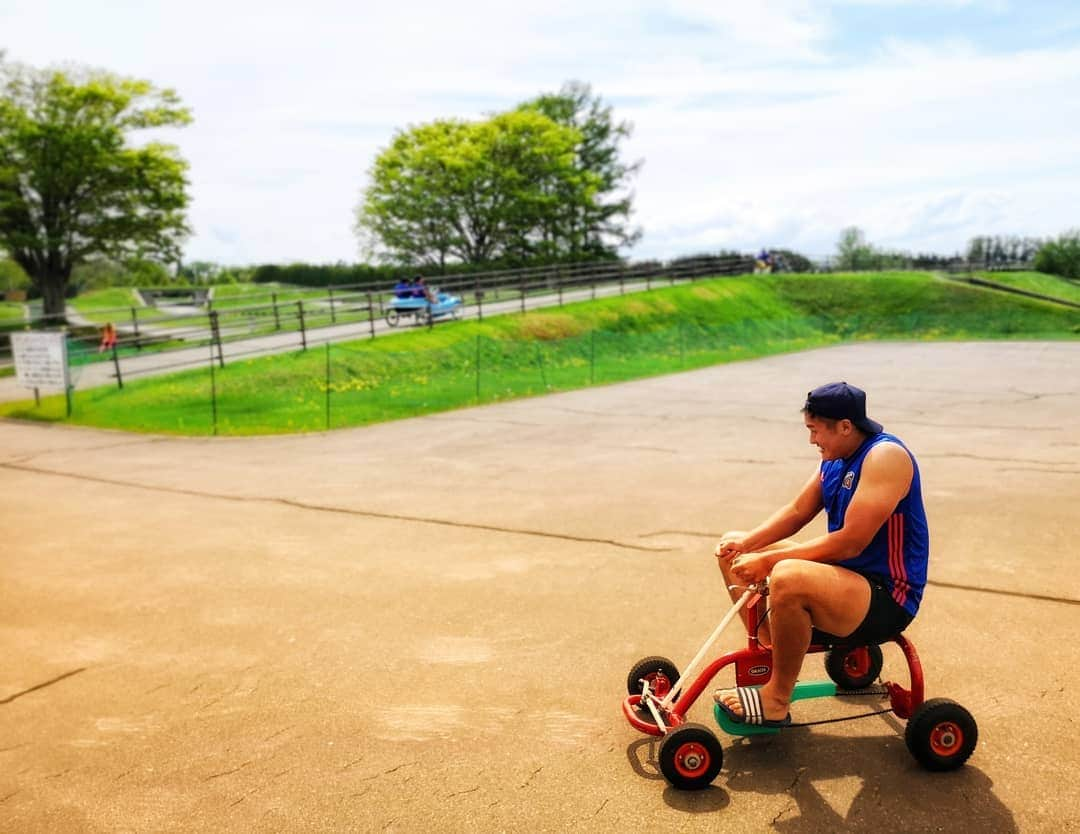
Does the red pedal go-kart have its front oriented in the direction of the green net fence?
no

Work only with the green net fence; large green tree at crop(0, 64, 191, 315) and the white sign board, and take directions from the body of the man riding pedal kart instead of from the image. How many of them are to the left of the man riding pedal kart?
0

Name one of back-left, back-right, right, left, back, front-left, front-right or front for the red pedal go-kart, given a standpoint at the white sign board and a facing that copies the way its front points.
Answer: front

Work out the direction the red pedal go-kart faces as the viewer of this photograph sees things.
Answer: facing the viewer and to the left of the viewer

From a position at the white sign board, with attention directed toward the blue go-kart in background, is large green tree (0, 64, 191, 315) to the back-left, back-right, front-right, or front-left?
front-left

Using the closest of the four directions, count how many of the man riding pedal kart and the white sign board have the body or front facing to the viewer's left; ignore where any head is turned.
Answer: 1

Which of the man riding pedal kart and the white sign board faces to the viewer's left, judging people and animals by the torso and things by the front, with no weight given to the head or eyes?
the man riding pedal kart

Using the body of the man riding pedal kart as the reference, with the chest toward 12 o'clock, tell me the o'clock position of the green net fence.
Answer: The green net fence is roughly at 2 o'clock from the man riding pedal kart.

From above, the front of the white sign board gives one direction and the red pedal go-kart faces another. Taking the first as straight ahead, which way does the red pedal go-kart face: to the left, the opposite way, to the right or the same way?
to the right

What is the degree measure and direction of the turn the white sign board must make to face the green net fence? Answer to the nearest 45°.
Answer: approximately 90° to its left

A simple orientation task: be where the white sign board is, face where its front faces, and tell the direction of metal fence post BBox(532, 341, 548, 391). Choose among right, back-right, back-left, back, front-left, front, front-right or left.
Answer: left

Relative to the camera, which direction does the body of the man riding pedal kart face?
to the viewer's left

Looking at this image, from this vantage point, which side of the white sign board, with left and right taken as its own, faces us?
front

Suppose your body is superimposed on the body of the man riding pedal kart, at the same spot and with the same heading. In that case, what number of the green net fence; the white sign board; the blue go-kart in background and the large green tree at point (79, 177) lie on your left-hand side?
0

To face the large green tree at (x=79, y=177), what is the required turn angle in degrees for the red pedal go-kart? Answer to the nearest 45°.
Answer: approximately 90° to its right
